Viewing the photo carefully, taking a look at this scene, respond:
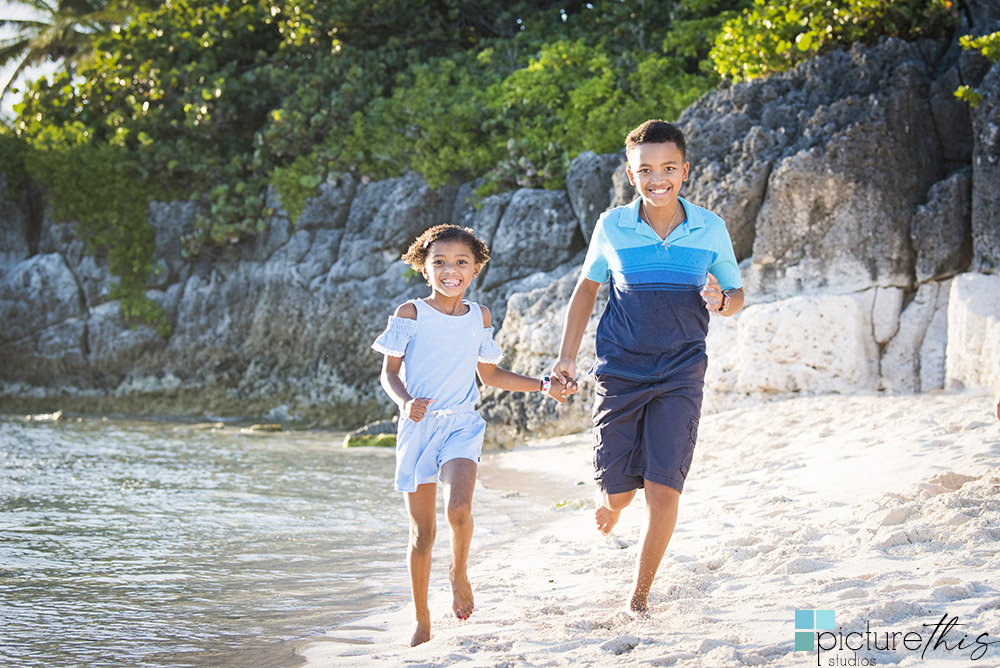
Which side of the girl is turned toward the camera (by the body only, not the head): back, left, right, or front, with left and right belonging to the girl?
front

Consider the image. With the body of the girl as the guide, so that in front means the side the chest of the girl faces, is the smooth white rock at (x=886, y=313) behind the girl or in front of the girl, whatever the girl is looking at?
behind

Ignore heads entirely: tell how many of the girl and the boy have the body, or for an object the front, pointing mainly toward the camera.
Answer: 2

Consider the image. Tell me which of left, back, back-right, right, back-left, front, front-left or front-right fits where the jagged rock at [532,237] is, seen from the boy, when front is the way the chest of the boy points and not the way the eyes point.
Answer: back

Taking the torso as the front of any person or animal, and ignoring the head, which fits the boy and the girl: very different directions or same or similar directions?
same or similar directions

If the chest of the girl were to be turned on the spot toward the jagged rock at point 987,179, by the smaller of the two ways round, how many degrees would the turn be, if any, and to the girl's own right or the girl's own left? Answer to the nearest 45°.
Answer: approximately 135° to the girl's own left

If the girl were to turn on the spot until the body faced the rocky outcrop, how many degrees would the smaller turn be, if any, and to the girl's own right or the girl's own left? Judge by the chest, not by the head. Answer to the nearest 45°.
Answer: approximately 135° to the girl's own left

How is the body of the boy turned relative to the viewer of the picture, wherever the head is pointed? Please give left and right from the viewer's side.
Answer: facing the viewer

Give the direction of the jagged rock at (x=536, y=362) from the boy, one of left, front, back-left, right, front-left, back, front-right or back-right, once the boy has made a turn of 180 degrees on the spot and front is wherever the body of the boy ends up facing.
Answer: front

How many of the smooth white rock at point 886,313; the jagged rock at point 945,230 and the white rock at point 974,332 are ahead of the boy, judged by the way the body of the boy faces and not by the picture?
0

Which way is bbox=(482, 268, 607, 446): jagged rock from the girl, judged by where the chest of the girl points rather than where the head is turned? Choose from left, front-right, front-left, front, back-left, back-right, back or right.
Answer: back

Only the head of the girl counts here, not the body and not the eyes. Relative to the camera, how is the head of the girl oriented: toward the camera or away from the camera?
toward the camera

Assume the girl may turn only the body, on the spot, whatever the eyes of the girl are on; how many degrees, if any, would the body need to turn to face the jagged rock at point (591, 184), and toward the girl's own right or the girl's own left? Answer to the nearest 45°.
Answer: approximately 180°

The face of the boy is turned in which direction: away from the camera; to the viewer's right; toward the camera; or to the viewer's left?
toward the camera
